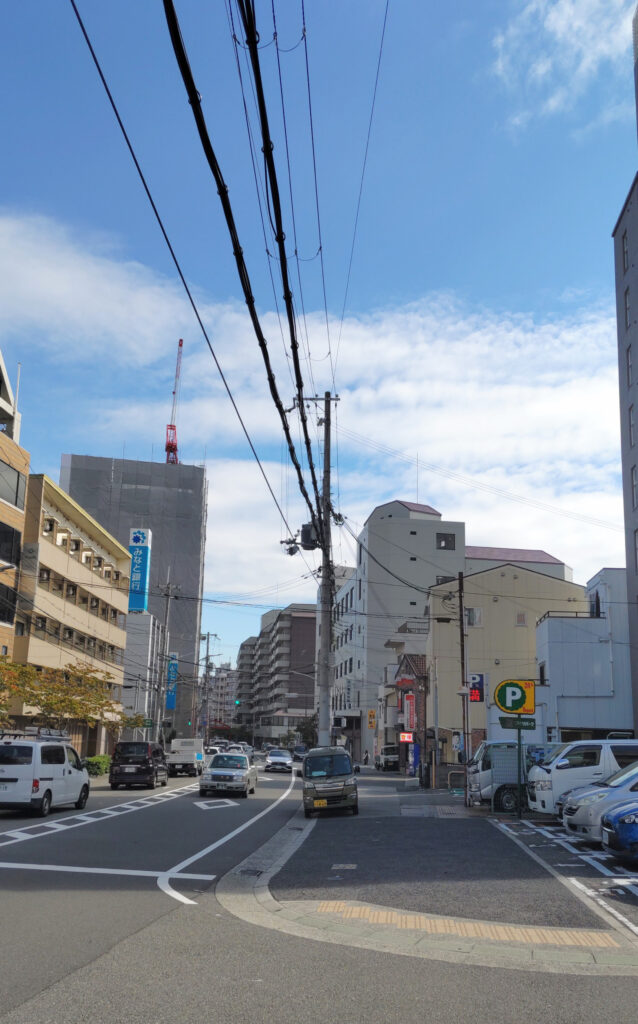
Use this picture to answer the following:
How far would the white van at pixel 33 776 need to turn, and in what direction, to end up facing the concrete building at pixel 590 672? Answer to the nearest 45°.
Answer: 0° — it already faces it

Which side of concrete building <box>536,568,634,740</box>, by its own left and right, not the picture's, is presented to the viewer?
left

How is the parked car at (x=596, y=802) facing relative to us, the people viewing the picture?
facing the viewer and to the left of the viewer

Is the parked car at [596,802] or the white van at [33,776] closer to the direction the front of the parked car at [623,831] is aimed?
the white van

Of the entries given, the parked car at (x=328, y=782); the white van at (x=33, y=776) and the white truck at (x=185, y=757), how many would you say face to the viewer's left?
0

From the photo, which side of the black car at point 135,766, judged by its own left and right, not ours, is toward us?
back

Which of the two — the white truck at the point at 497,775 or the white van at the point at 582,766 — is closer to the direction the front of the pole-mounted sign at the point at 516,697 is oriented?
the white van

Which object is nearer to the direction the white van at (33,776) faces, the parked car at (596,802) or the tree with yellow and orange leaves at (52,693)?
the tree with yellow and orange leaves

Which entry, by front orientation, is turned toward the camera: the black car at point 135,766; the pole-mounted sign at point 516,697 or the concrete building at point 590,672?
the pole-mounted sign

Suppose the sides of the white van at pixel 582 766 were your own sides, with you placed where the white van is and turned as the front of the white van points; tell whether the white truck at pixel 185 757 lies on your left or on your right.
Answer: on your right

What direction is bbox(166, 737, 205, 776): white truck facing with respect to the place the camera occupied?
facing away from the viewer
